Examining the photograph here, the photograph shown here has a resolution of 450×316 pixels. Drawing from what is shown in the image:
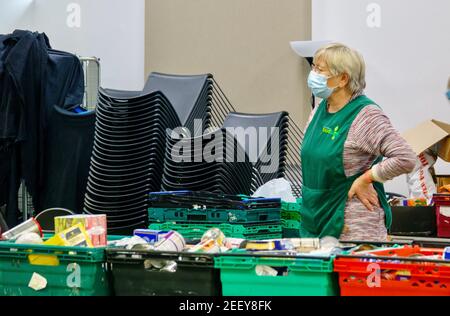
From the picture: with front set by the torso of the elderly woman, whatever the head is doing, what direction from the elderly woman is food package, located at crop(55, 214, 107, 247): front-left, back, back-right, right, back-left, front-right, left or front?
front

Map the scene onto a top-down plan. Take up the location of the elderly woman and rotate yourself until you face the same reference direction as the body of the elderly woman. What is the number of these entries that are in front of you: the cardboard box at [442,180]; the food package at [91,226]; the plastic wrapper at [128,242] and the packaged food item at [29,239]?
3

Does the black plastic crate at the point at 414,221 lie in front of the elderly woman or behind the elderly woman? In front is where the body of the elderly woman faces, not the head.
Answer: behind

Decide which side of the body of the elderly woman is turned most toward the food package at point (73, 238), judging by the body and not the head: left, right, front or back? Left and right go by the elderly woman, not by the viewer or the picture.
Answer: front

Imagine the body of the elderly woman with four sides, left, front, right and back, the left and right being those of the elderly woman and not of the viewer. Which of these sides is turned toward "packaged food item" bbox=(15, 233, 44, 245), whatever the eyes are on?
front

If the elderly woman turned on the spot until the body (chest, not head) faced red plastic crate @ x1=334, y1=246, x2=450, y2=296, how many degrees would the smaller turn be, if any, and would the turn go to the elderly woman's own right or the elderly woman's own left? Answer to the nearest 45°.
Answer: approximately 45° to the elderly woman's own left

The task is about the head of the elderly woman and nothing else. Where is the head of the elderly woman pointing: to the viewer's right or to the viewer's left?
to the viewer's left

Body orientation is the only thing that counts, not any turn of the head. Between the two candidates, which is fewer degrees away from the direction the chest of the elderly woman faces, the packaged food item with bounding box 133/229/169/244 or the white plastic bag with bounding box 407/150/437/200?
the packaged food item

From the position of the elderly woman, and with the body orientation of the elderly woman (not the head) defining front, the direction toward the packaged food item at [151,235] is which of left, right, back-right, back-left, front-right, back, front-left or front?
front

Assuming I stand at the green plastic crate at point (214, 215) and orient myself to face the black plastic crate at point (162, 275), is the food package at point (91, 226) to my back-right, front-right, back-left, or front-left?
front-right

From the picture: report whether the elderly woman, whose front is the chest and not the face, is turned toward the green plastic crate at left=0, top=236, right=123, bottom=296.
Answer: yes

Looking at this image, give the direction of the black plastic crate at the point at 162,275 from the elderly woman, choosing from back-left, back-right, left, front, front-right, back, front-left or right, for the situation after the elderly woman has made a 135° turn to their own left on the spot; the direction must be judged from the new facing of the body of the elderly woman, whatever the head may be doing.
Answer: back-right

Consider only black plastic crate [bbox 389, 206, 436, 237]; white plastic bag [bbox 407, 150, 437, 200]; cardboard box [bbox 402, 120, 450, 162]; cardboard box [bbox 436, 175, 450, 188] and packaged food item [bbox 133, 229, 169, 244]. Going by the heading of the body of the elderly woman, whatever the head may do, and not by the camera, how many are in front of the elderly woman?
1

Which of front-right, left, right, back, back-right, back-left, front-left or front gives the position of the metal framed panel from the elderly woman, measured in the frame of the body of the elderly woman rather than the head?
right

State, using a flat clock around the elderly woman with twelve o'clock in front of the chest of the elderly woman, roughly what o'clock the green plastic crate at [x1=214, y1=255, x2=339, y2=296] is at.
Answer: The green plastic crate is roughly at 11 o'clock from the elderly woman.
